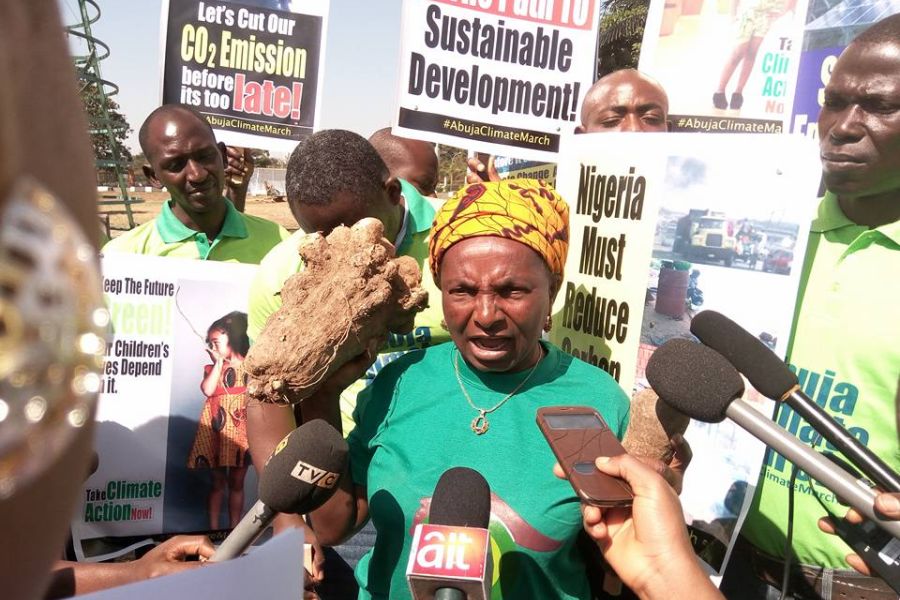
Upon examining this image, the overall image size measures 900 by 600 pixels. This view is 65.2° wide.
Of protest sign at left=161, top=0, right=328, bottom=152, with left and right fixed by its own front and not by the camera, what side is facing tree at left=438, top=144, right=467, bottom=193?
back

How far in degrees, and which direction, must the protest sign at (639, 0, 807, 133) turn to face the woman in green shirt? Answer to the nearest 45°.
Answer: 0° — it already faces them

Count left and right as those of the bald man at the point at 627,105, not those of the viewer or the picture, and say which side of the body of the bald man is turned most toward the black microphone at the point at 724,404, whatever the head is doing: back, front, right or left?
front

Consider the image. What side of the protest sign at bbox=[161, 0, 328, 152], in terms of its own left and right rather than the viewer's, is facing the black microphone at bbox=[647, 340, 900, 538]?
front

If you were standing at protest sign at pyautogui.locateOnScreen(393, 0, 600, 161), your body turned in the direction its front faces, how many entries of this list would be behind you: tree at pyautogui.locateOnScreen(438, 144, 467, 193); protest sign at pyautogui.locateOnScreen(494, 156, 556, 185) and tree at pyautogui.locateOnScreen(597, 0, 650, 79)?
3

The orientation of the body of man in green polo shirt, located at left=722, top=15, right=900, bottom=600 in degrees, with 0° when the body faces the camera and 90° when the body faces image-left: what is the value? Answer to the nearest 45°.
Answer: approximately 45°

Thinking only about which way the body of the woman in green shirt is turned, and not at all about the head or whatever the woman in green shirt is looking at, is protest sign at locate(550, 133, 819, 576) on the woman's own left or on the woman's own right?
on the woman's own left

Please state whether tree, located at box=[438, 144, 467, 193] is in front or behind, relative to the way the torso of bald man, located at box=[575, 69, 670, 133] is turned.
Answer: behind

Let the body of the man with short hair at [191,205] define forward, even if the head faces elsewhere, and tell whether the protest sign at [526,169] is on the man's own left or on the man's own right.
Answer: on the man's own left

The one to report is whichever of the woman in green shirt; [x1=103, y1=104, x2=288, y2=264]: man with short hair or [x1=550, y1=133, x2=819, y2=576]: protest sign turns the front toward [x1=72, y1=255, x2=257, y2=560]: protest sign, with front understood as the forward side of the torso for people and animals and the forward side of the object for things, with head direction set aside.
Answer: the man with short hair

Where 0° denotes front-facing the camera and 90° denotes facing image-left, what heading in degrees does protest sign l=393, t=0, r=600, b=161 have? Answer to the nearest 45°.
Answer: approximately 0°

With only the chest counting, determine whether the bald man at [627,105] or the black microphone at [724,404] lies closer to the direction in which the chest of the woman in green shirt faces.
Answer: the black microphone

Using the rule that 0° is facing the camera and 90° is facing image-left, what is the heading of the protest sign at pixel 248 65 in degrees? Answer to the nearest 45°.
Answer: approximately 0°

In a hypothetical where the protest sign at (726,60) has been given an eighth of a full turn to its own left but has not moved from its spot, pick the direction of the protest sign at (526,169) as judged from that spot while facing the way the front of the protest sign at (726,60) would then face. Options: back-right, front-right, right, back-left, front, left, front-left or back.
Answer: back
